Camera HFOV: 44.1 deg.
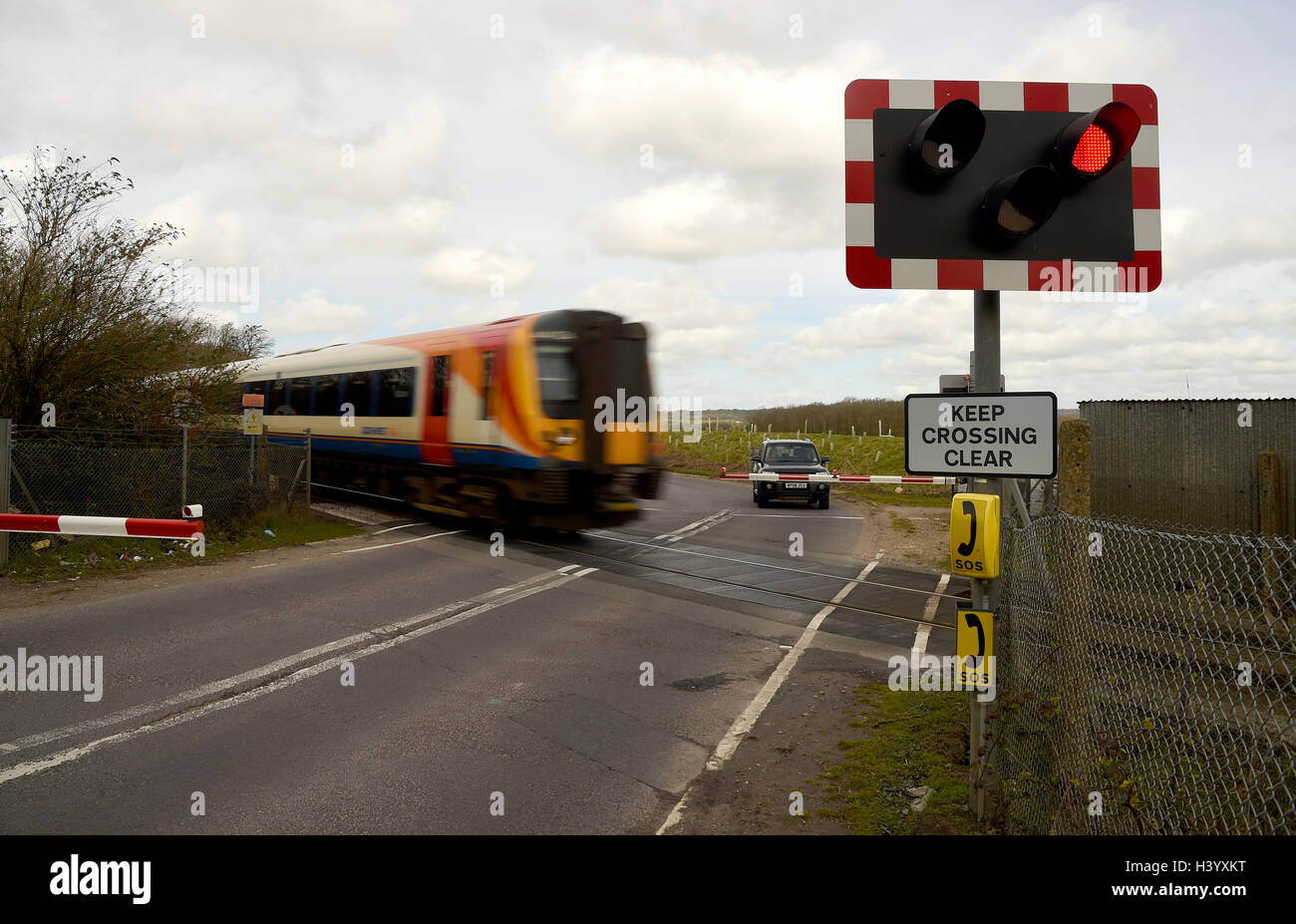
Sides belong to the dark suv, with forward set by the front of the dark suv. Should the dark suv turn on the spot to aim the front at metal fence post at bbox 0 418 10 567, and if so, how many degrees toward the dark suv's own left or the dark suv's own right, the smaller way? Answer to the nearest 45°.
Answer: approximately 45° to the dark suv's own right

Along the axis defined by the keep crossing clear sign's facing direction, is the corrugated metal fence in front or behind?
behind

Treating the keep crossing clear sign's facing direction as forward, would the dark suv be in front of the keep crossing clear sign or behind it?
behind

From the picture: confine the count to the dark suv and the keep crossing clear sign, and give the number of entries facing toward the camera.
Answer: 2
